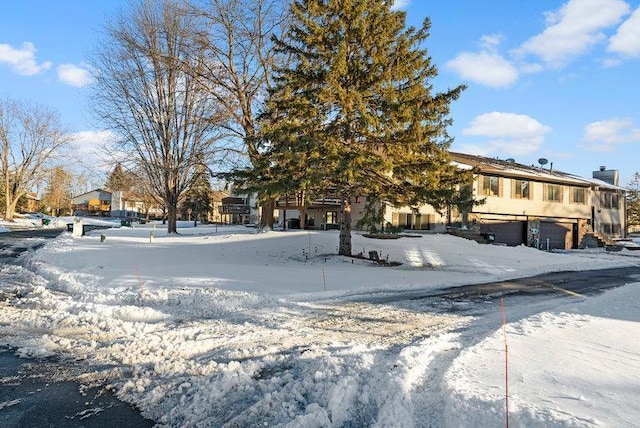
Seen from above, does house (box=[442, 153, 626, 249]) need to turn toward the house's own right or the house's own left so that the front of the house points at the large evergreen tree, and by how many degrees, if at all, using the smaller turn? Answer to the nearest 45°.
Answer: approximately 45° to the house's own right
